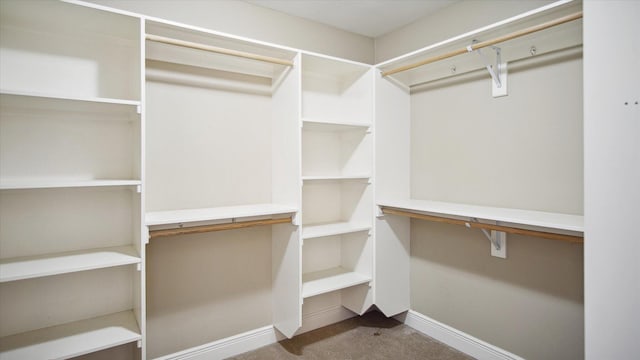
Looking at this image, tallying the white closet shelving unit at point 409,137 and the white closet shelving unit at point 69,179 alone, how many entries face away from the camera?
0

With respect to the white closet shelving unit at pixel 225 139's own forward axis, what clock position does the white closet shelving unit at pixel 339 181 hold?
the white closet shelving unit at pixel 339 181 is roughly at 10 o'clock from the white closet shelving unit at pixel 225 139.

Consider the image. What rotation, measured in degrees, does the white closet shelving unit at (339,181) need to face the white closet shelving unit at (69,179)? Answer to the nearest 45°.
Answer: approximately 90° to its right

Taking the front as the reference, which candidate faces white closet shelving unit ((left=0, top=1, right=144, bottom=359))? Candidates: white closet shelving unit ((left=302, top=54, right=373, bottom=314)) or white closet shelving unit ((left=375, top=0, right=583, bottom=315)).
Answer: white closet shelving unit ((left=375, top=0, right=583, bottom=315))

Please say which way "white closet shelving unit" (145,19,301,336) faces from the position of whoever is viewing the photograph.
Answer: facing the viewer and to the right of the viewer

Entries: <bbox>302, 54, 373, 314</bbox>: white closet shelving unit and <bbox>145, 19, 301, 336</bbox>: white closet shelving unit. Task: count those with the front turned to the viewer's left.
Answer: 0

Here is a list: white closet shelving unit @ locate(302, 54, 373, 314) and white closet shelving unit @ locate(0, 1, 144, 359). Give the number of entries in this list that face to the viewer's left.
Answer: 0

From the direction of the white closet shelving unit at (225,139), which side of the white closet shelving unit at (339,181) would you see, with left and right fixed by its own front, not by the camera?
right

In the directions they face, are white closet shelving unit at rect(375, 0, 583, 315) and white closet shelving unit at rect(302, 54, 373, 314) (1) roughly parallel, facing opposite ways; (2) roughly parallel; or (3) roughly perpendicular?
roughly perpendicular
